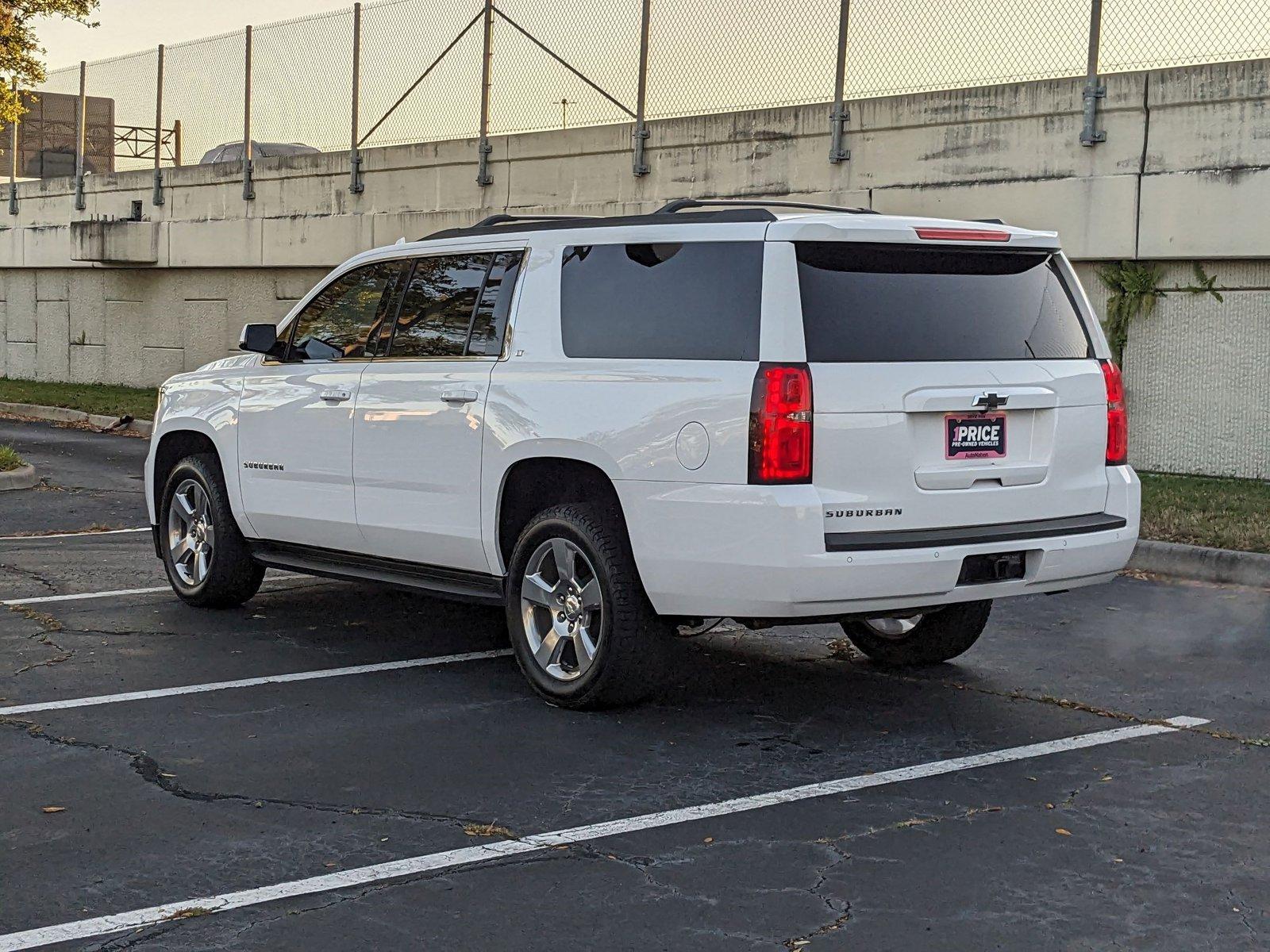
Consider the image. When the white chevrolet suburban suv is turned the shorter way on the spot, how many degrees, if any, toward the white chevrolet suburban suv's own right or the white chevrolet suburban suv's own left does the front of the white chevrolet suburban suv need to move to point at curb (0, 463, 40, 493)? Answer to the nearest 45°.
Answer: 0° — it already faces it

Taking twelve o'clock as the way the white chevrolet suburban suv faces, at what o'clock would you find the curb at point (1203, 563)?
The curb is roughly at 3 o'clock from the white chevrolet suburban suv.

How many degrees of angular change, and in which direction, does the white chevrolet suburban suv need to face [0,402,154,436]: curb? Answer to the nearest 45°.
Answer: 0° — it already faces it

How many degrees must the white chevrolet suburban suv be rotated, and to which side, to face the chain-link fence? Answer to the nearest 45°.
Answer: approximately 45° to its right

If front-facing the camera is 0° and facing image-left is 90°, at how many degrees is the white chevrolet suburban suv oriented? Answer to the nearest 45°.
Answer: approximately 135°
